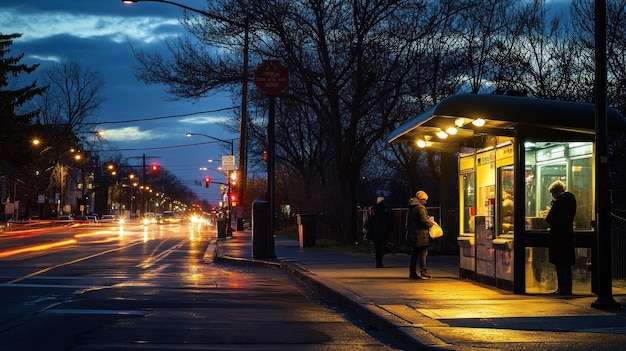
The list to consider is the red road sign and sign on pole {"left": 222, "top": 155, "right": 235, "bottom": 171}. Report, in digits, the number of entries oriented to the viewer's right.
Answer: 0

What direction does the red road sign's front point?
toward the camera

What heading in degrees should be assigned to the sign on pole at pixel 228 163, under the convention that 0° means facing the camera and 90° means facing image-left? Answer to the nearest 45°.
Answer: approximately 0°

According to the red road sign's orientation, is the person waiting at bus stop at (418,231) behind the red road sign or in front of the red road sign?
in front

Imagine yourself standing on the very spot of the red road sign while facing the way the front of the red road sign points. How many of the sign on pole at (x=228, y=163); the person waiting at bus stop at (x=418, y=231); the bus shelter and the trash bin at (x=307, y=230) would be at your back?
2

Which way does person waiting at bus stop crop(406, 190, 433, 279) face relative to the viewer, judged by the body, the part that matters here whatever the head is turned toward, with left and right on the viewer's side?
facing to the right of the viewer
